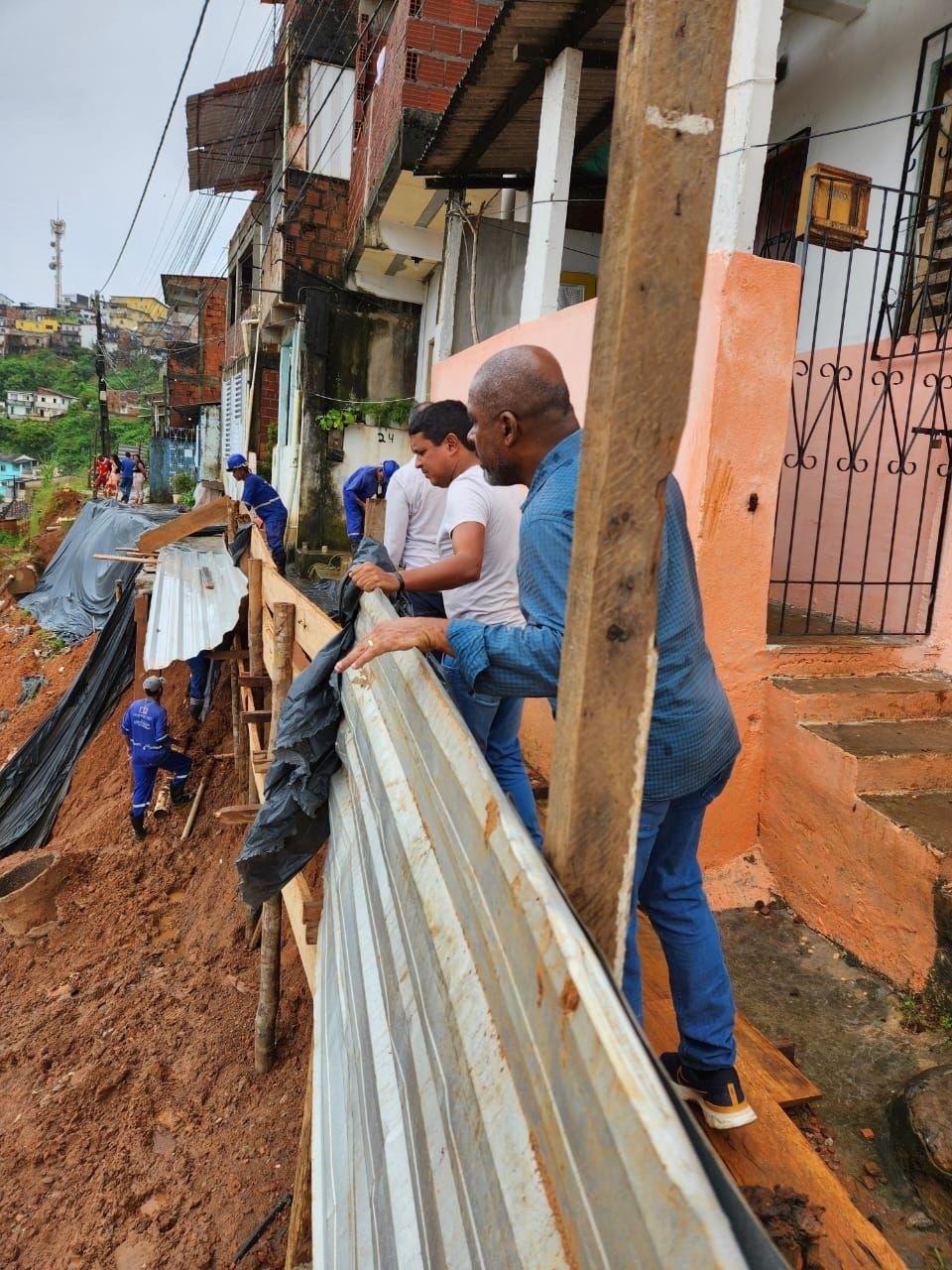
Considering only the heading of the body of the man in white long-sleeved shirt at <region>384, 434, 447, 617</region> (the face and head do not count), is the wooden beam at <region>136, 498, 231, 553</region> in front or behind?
in front

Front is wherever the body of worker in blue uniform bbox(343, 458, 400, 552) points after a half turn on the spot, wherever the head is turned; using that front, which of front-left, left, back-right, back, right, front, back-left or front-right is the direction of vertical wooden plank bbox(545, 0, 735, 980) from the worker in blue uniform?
left

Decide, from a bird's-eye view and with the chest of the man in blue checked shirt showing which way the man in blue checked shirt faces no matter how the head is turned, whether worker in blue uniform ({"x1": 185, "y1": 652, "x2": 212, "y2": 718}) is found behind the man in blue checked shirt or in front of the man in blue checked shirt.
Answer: in front

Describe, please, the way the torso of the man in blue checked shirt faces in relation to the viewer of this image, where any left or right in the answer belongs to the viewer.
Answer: facing away from the viewer and to the left of the viewer

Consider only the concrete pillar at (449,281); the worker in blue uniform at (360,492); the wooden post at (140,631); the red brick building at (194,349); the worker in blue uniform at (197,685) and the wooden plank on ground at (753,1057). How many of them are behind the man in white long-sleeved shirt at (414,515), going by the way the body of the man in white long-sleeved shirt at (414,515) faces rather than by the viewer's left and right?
1
